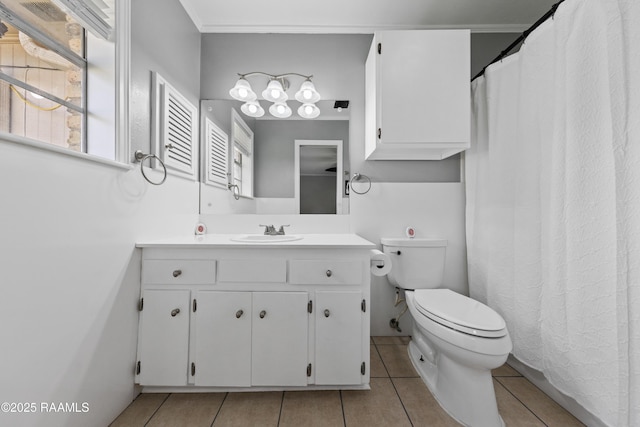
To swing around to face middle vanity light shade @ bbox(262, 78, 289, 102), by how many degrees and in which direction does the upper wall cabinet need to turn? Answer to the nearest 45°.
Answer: approximately 90° to its right

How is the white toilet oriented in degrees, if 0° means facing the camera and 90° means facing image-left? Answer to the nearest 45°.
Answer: approximately 315°

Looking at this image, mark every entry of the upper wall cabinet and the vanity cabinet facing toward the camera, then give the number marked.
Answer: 2

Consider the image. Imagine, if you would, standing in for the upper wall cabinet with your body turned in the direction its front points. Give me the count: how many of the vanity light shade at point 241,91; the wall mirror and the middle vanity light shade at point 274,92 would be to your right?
3

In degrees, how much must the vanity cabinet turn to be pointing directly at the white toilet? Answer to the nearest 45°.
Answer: approximately 90° to its left

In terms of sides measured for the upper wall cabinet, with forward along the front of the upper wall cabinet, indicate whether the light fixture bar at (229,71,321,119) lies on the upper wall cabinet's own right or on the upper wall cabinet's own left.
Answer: on the upper wall cabinet's own right

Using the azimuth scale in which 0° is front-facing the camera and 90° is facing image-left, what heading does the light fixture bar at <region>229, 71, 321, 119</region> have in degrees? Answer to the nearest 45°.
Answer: approximately 0°

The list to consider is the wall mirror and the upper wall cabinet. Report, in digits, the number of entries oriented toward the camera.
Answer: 2

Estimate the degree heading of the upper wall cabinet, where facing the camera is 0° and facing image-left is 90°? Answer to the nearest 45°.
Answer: approximately 0°
